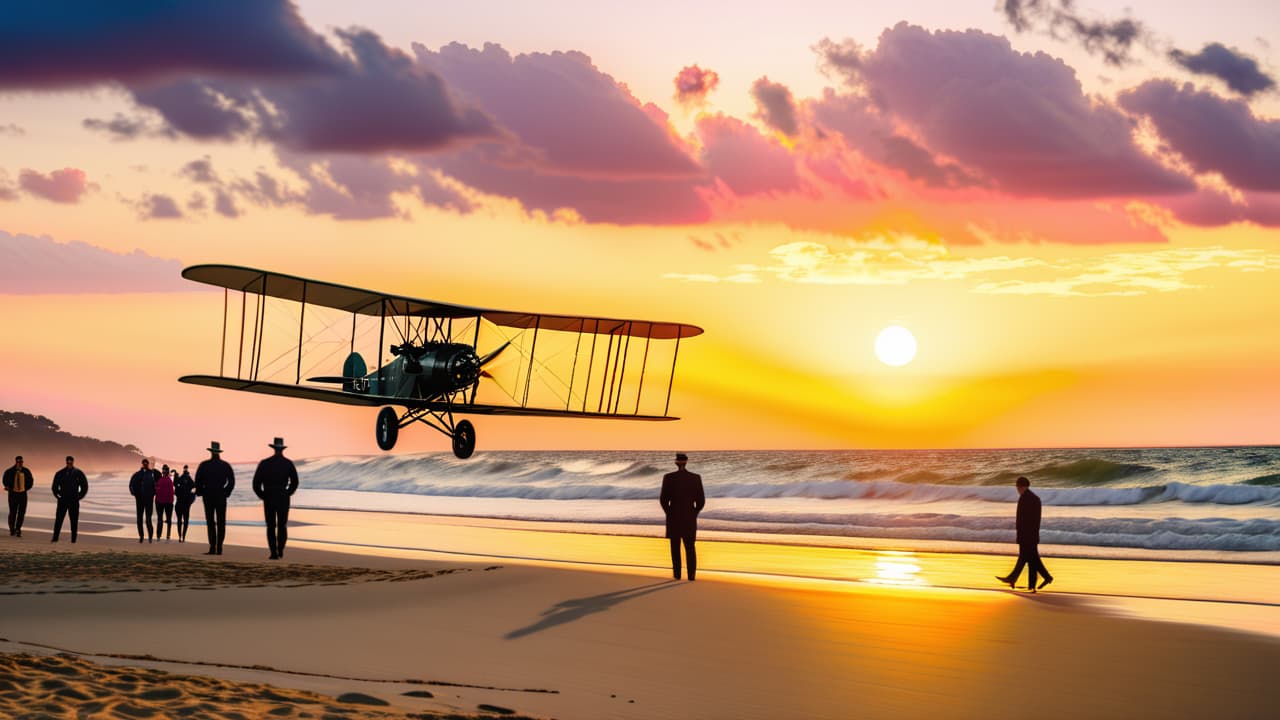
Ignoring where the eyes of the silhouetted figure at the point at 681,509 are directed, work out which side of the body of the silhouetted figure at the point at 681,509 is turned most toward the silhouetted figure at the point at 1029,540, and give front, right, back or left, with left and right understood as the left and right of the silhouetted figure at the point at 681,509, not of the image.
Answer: right

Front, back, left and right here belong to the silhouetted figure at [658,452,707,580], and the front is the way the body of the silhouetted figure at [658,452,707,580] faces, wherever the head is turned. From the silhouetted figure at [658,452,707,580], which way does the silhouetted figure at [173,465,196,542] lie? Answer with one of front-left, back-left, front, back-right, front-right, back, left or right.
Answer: front-left

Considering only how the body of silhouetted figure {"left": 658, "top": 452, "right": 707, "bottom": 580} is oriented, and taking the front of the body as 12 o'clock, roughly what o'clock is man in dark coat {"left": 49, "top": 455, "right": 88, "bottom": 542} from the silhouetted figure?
The man in dark coat is roughly at 10 o'clock from the silhouetted figure.

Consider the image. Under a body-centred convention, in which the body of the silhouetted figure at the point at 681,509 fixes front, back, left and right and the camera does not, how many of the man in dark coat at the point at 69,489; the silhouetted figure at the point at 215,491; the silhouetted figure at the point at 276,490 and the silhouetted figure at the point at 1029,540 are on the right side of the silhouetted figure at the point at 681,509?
1

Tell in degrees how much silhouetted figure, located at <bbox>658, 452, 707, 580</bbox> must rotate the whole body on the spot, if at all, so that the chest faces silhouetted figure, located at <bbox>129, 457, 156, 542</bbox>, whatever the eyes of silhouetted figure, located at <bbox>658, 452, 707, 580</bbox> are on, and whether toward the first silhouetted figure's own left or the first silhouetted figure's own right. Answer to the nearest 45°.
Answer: approximately 45° to the first silhouetted figure's own left

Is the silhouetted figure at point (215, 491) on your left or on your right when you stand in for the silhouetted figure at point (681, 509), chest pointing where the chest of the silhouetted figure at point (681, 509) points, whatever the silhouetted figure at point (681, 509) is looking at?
on your left

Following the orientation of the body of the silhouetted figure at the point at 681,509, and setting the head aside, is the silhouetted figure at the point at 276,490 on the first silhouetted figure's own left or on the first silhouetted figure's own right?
on the first silhouetted figure's own left

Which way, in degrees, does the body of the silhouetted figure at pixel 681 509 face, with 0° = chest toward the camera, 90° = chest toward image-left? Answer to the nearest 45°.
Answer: approximately 180°

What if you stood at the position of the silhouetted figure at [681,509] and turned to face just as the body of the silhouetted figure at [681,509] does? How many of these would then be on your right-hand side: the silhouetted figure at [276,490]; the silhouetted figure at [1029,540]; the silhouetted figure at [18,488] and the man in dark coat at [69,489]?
1

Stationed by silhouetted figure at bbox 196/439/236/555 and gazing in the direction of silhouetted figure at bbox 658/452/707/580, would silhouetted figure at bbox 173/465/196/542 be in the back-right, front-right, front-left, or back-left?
back-left
